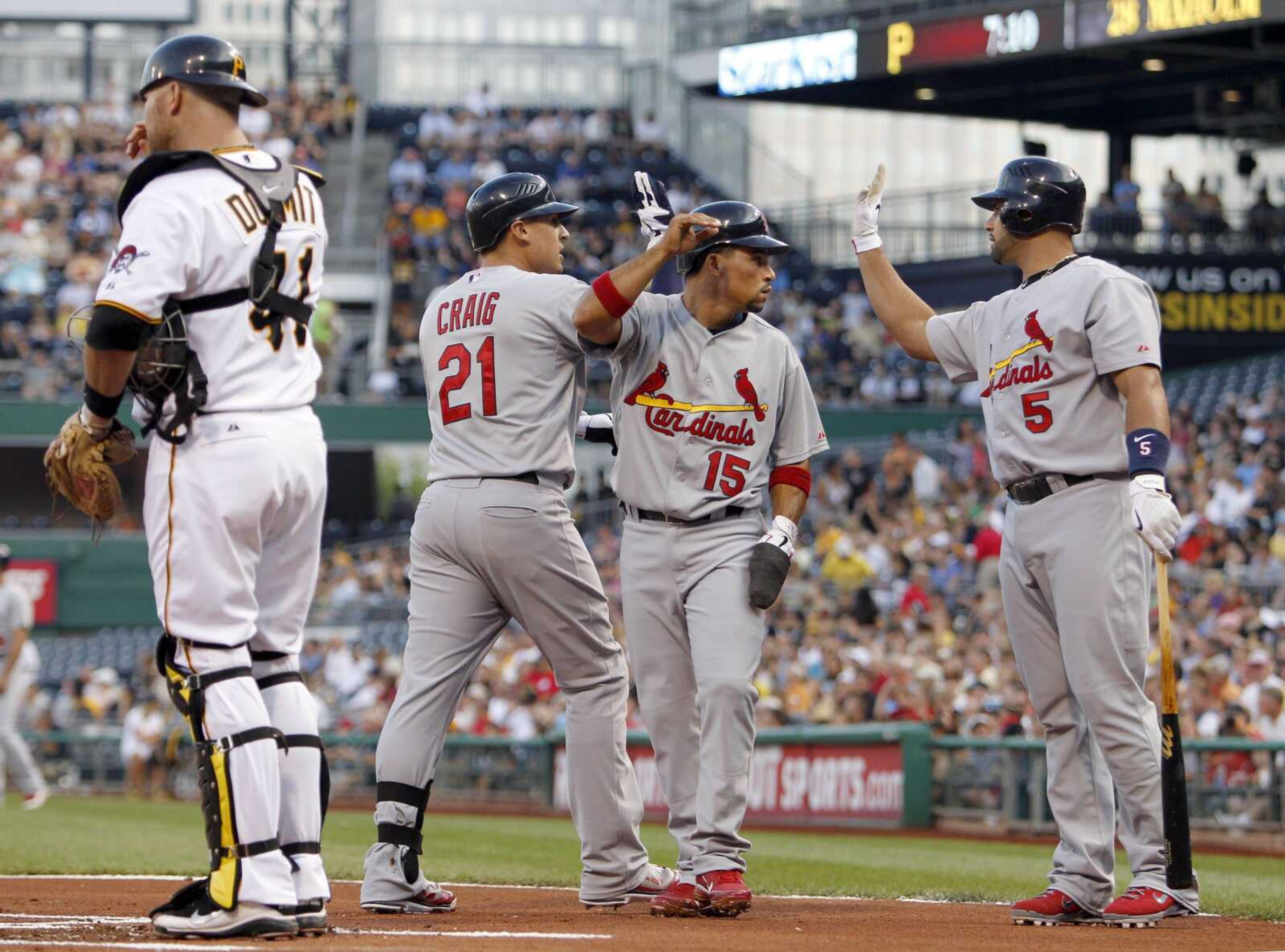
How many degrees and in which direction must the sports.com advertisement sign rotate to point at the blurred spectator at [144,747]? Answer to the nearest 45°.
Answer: approximately 135° to its right

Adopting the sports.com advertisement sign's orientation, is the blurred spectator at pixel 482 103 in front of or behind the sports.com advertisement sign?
behind

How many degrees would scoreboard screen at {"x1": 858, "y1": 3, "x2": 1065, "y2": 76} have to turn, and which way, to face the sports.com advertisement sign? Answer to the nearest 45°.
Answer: approximately 45° to its left

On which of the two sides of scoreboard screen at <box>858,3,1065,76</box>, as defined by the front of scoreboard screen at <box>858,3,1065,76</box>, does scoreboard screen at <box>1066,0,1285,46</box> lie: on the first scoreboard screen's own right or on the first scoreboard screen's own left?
on the first scoreboard screen's own left

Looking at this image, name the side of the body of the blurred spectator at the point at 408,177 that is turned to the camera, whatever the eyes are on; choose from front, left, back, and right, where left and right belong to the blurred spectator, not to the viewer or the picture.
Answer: front

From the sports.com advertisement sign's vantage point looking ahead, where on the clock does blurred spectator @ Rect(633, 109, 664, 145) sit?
The blurred spectator is roughly at 6 o'clock from the sports.com advertisement sign.

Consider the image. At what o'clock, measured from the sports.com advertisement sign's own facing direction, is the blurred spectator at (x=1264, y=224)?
The blurred spectator is roughly at 7 o'clock from the sports.com advertisement sign.

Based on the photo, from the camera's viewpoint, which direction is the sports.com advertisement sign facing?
toward the camera

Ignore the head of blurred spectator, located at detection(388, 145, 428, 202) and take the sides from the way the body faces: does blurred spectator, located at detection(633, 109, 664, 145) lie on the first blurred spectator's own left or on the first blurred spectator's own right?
on the first blurred spectator's own left

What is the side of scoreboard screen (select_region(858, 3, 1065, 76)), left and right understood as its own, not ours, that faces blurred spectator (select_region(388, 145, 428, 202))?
right

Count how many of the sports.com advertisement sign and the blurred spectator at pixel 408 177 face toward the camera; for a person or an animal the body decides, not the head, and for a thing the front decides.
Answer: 2

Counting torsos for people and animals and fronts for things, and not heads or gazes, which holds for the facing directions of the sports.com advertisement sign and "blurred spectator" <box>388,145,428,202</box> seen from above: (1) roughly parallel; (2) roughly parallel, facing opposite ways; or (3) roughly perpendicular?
roughly parallel

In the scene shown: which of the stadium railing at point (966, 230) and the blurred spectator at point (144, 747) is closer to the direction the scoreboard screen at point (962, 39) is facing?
the blurred spectator
